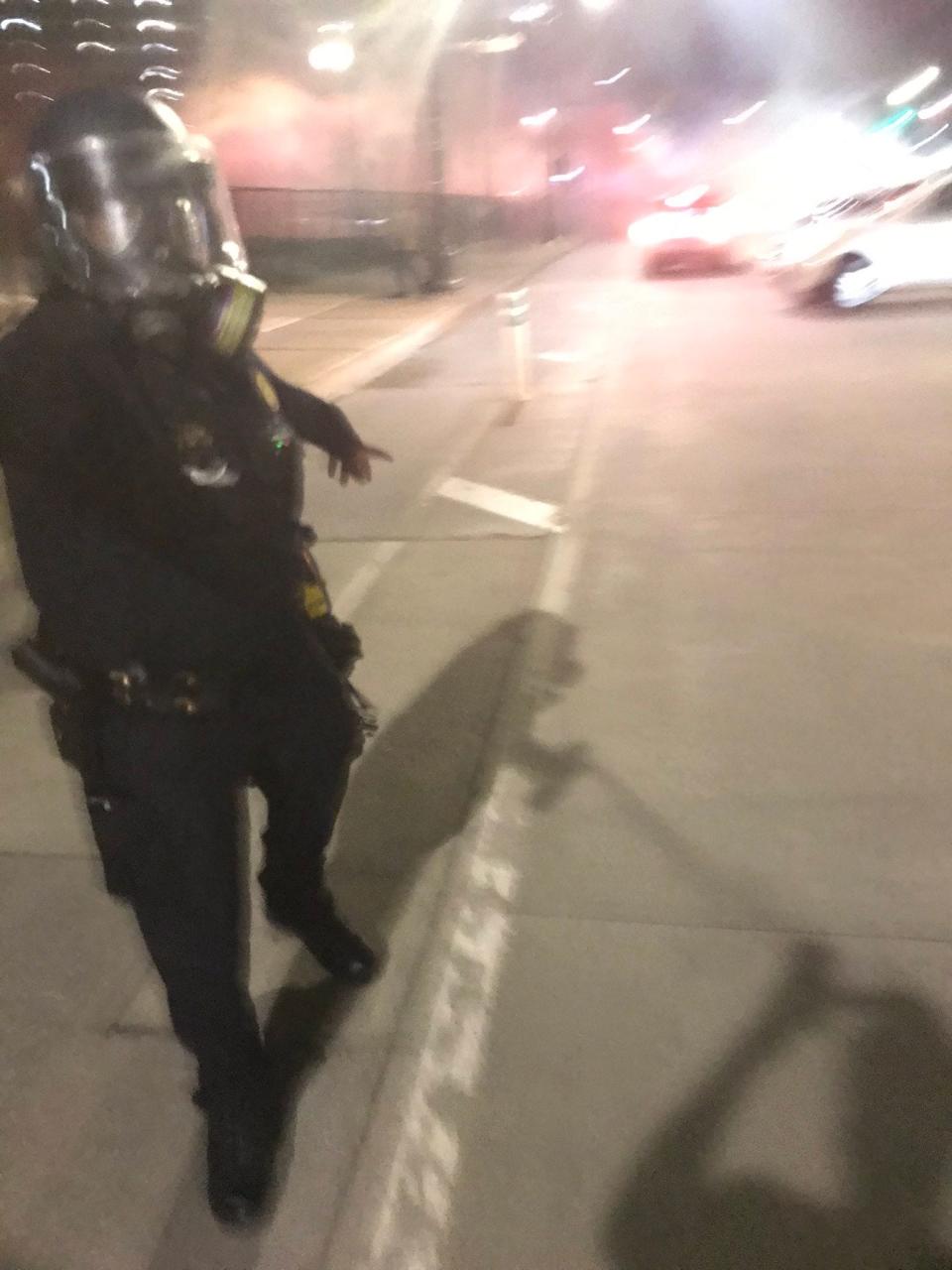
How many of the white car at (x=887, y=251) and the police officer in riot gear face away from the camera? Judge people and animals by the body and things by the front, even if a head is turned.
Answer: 0

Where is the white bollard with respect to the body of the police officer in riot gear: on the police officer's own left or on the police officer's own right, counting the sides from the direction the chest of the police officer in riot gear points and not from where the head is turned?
on the police officer's own left

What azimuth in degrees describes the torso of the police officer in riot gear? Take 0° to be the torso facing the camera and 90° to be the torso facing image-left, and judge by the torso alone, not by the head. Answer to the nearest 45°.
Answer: approximately 315°

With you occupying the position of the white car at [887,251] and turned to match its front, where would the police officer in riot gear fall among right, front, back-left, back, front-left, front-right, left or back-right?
front-left

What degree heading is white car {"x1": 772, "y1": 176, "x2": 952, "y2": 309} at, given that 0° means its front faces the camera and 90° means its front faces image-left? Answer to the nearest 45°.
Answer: approximately 45°

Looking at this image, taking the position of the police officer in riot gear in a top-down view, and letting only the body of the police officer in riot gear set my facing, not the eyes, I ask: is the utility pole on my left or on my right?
on my left

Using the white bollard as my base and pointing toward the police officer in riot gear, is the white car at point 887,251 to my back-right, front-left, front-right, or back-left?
back-left

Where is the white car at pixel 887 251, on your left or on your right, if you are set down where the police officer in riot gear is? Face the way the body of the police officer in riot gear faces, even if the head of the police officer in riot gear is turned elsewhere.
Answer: on your left
